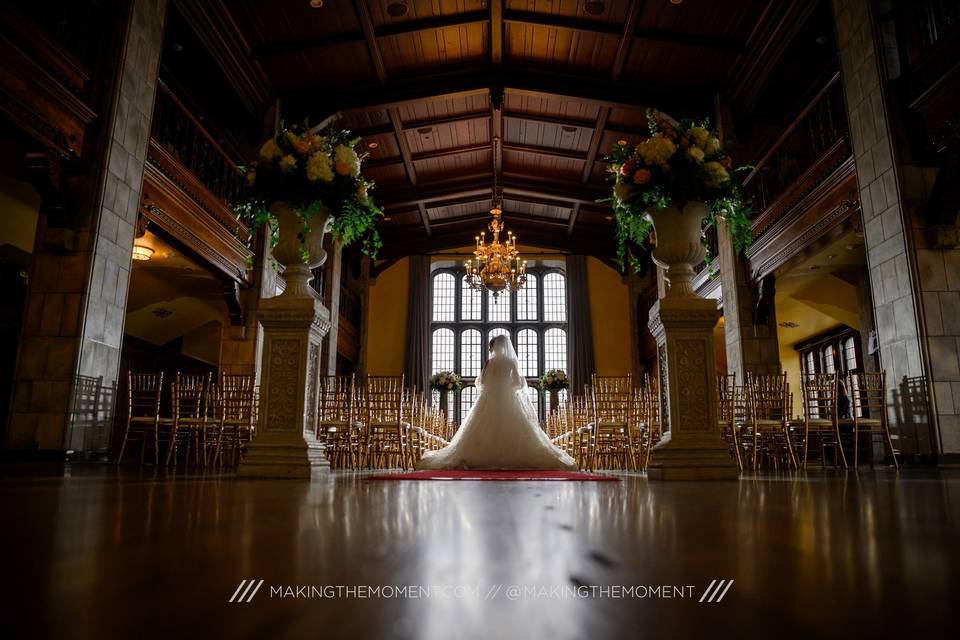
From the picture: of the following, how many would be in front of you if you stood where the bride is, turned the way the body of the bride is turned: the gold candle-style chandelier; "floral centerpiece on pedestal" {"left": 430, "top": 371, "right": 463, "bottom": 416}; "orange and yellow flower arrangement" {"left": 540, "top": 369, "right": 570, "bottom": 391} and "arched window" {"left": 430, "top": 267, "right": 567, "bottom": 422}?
4

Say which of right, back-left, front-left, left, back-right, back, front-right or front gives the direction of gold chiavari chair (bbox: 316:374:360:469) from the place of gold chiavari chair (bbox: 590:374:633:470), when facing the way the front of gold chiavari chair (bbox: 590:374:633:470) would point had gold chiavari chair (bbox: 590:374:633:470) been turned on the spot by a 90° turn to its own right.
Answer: back

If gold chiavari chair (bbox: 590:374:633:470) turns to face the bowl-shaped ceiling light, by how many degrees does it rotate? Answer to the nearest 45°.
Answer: approximately 90° to its left

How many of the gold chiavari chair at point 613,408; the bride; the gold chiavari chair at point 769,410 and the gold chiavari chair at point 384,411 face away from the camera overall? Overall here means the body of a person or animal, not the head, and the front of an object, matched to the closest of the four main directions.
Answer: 4

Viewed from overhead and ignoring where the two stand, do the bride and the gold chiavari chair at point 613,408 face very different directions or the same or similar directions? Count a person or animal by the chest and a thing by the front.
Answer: same or similar directions

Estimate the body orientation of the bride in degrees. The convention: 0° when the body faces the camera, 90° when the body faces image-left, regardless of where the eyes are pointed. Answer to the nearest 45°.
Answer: approximately 180°

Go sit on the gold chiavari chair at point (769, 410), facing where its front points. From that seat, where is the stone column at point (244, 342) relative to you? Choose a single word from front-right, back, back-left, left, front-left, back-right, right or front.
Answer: left

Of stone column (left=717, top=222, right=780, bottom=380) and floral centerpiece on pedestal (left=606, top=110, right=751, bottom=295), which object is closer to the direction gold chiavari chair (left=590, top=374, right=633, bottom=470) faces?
the stone column

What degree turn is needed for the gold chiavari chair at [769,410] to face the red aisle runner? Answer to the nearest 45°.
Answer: approximately 135° to its left

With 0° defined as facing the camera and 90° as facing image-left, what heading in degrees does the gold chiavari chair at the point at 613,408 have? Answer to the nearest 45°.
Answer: approximately 180°

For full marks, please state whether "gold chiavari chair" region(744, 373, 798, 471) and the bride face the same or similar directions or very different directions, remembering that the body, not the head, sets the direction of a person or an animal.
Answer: same or similar directions

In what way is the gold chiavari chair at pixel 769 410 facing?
away from the camera

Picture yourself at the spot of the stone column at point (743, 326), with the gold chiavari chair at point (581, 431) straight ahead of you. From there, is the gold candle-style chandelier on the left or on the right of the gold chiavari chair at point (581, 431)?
right

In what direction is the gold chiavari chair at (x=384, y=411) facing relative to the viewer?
away from the camera

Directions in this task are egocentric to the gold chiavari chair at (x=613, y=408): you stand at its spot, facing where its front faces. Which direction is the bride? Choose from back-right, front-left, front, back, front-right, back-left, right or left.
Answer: back-left

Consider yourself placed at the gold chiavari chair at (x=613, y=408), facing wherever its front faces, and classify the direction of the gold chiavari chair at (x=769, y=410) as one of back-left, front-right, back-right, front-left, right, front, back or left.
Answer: right
